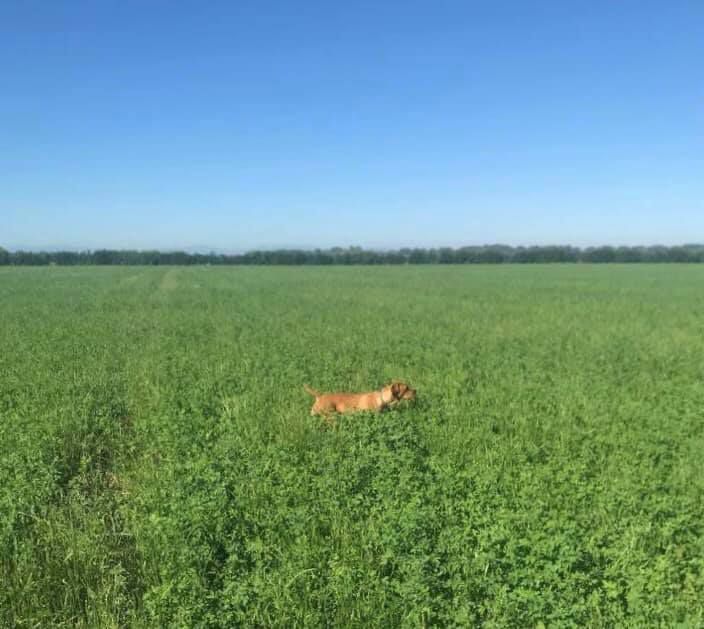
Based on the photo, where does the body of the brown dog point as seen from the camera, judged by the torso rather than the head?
to the viewer's right
